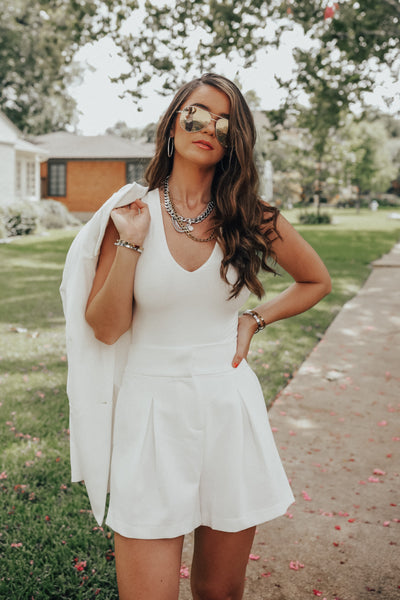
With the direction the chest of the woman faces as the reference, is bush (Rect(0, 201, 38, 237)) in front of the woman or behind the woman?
behind

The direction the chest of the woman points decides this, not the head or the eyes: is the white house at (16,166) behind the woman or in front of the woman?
behind

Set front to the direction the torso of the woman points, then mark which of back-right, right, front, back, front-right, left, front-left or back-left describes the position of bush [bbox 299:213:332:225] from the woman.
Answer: back

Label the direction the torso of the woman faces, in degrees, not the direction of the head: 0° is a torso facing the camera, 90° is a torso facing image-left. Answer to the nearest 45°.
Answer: approximately 0°

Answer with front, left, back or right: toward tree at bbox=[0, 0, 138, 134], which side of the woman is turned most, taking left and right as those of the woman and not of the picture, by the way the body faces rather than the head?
back
